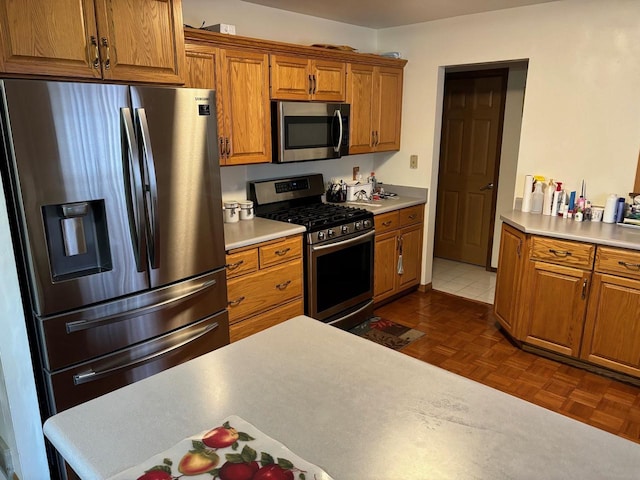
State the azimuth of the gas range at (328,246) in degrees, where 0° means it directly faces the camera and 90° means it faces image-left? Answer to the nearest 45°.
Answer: approximately 315°

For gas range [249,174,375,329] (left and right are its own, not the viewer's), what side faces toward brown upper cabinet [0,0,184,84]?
right

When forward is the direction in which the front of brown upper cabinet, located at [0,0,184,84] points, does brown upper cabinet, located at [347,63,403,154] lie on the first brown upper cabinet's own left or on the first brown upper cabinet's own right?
on the first brown upper cabinet's own left

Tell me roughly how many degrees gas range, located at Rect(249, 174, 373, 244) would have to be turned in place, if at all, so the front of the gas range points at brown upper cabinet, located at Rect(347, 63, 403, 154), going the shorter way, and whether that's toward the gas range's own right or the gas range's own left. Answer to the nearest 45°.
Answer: approximately 90° to the gas range's own left

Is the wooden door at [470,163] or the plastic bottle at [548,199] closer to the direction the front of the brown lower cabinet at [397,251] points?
the plastic bottle

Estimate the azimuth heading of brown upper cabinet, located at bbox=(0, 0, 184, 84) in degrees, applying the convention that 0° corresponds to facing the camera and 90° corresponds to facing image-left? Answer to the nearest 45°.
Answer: approximately 0°

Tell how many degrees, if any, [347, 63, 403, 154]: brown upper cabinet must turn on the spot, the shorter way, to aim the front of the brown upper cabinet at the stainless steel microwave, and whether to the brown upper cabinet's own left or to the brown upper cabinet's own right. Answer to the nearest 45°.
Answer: approximately 90° to the brown upper cabinet's own right

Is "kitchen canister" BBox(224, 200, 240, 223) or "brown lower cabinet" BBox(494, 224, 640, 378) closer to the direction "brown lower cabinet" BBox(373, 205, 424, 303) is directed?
the brown lower cabinet
